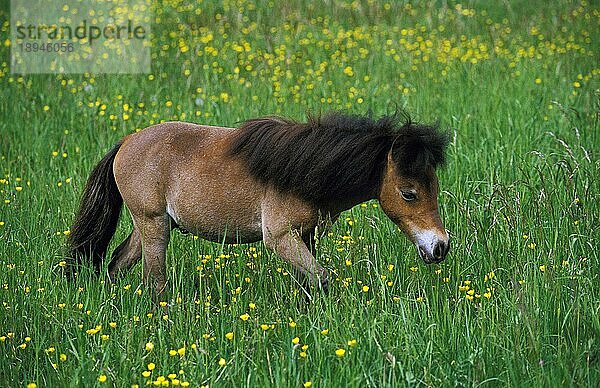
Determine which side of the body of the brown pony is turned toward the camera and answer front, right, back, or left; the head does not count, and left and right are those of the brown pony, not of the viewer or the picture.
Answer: right
